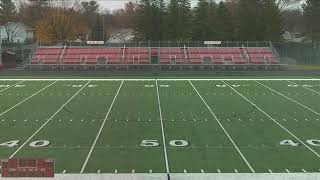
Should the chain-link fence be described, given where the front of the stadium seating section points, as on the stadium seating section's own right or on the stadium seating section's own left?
on the stadium seating section's own left

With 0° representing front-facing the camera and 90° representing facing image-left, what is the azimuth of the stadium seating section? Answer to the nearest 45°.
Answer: approximately 0°
